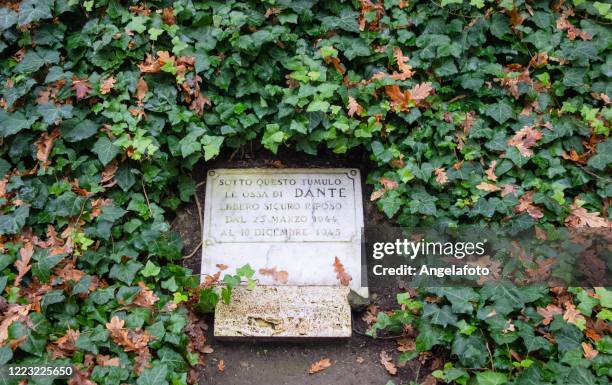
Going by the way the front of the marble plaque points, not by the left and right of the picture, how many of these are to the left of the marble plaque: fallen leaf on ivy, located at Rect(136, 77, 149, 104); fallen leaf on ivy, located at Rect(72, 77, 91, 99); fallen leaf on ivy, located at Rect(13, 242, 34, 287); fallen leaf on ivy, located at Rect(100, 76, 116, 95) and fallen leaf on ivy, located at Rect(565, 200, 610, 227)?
1

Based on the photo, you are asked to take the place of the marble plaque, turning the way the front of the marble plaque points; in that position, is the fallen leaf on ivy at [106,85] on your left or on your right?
on your right

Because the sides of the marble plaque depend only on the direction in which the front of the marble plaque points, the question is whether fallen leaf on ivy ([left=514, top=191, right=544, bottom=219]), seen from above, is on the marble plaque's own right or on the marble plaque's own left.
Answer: on the marble plaque's own left

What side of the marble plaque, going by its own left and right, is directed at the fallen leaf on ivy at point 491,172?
left

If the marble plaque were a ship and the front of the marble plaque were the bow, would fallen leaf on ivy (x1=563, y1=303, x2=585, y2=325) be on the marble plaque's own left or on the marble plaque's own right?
on the marble plaque's own left

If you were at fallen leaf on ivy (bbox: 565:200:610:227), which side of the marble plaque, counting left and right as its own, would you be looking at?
left

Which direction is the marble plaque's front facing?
toward the camera

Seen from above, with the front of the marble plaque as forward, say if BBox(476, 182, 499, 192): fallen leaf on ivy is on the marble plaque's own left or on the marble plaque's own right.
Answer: on the marble plaque's own left
